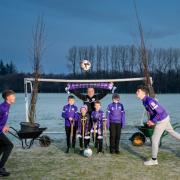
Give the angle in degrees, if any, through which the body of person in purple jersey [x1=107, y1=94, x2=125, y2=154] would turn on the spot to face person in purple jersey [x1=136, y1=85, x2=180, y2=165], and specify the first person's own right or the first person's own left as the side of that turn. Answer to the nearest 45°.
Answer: approximately 45° to the first person's own left

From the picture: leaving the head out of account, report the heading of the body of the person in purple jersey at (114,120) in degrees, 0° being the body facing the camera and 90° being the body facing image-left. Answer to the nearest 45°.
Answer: approximately 0°

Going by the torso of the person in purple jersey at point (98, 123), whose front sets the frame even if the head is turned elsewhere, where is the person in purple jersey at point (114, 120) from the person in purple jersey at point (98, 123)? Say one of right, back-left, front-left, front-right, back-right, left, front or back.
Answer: left

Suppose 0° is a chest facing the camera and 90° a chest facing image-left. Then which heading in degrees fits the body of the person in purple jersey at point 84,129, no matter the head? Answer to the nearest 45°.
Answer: approximately 0°

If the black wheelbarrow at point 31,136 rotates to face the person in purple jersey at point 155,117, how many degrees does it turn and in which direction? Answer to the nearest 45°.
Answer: approximately 45° to its right

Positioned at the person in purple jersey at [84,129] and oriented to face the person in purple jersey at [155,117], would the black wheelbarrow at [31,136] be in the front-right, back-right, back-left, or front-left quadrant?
back-right

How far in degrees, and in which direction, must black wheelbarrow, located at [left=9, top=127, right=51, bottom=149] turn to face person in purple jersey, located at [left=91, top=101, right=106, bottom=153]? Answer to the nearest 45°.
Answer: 0° — it already faces them

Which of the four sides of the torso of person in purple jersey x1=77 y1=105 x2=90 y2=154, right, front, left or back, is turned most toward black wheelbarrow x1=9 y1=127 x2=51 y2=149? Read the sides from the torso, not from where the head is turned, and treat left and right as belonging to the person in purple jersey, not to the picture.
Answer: right

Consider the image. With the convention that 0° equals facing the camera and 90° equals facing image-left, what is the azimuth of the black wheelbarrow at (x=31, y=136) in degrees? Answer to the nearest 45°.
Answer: approximately 270°

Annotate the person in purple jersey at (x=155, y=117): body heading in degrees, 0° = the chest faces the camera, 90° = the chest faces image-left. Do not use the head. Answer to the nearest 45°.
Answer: approximately 90°

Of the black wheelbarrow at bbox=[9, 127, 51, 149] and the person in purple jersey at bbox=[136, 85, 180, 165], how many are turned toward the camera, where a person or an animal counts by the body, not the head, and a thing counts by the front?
0
